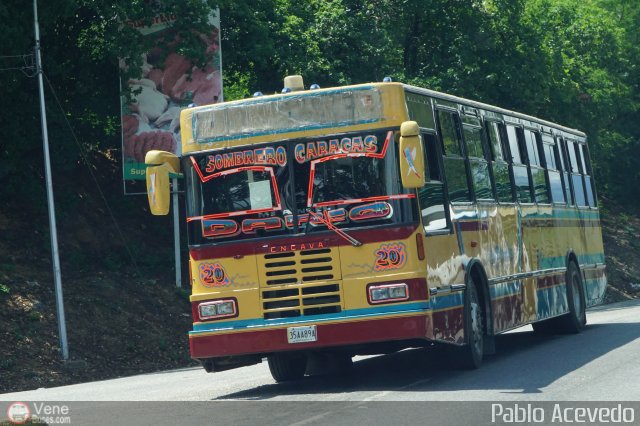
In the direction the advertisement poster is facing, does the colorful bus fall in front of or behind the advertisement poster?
in front

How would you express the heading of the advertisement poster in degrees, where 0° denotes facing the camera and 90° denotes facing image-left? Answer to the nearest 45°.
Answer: approximately 0°
